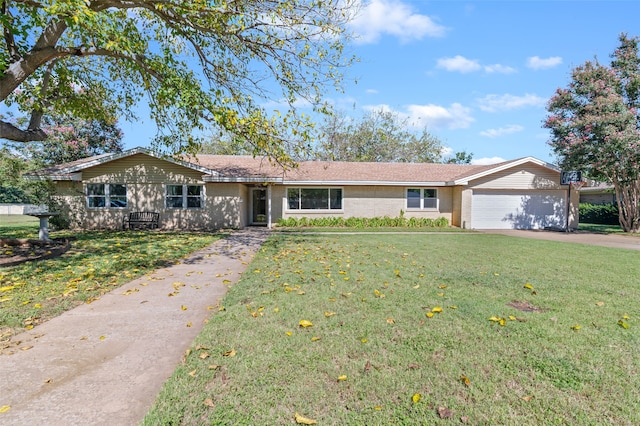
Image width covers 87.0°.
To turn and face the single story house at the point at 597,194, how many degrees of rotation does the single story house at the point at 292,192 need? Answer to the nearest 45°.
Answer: approximately 90° to its left

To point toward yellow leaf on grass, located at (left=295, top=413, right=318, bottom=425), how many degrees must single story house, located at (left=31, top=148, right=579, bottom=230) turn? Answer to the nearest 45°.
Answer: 0° — it already faces it

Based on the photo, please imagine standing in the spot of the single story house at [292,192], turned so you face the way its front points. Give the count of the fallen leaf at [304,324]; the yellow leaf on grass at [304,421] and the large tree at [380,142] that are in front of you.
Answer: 2

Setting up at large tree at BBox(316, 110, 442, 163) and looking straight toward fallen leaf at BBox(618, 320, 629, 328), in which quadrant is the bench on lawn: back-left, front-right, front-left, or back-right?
front-right

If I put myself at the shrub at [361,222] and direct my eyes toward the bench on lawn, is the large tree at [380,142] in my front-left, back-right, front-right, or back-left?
back-right

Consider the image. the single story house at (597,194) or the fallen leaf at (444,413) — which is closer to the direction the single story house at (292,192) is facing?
the fallen leaf

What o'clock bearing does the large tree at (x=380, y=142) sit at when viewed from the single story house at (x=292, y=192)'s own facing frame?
The large tree is roughly at 7 o'clock from the single story house.

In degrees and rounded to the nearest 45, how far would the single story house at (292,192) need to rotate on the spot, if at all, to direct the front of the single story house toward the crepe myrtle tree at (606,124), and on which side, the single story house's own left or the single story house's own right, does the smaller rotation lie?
approximately 90° to the single story house's own left

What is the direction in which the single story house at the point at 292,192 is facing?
toward the camera

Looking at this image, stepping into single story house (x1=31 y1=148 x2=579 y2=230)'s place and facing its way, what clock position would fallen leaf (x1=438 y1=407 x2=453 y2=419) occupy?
The fallen leaf is roughly at 12 o'clock from the single story house.

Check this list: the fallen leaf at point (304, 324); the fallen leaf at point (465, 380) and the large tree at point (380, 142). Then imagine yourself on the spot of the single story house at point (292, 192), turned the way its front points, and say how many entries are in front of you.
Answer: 2

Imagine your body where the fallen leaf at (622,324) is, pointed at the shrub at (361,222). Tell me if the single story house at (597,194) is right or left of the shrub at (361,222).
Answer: right

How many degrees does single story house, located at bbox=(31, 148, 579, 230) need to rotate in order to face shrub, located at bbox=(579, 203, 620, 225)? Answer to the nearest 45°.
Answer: approximately 90° to its left

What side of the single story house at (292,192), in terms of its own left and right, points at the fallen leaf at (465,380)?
front

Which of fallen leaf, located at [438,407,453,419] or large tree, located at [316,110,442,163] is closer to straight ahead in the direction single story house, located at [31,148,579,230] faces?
the fallen leaf

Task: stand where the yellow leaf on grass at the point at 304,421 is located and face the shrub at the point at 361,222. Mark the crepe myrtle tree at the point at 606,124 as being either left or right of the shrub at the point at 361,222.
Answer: right

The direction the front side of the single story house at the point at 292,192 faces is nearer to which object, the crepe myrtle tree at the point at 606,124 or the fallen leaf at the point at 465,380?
the fallen leaf

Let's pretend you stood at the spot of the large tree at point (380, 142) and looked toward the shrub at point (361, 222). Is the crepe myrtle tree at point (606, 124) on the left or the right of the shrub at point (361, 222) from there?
left

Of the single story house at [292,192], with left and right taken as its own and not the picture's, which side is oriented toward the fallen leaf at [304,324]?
front
